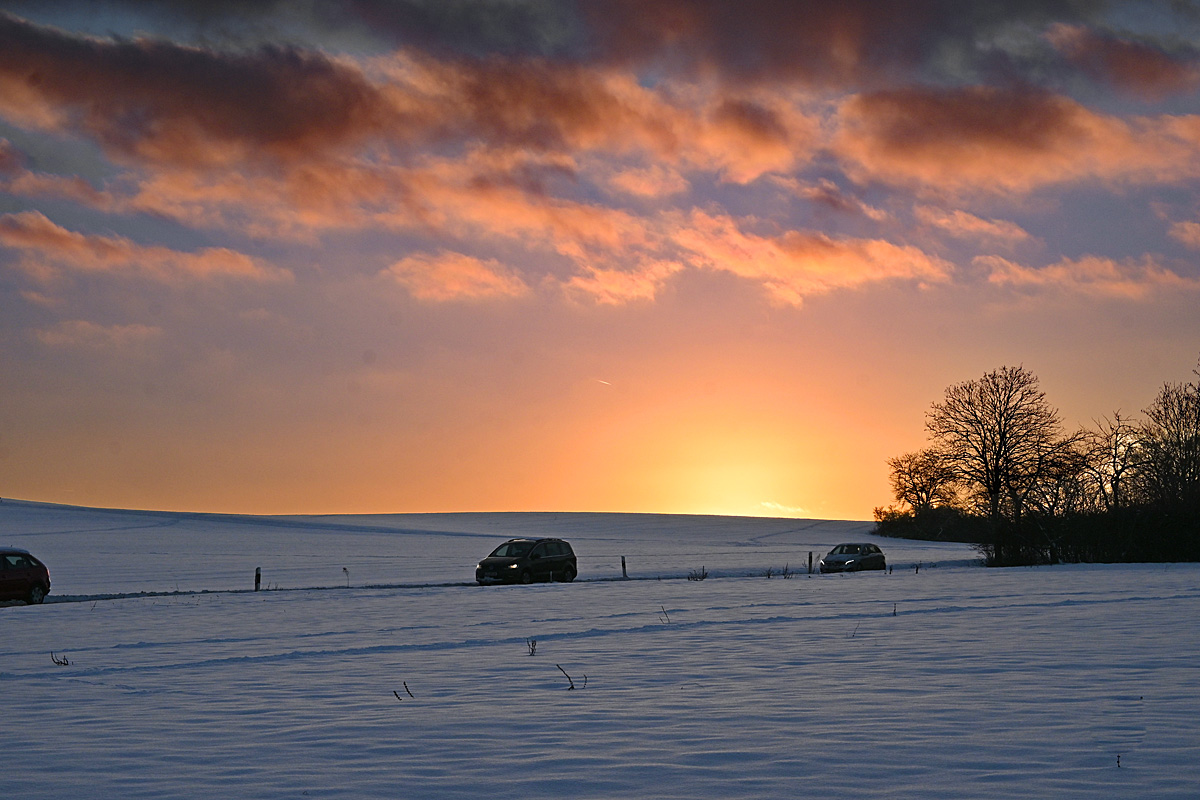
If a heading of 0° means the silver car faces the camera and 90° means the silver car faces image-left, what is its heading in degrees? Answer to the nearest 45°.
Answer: approximately 45°

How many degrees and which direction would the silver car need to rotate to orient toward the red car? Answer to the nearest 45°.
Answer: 0° — it already faces it
